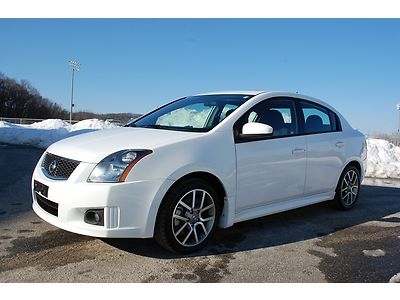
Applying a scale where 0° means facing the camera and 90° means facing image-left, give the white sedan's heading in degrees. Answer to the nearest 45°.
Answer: approximately 45°
